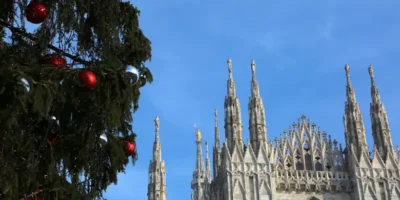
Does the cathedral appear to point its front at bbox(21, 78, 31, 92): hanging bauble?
yes

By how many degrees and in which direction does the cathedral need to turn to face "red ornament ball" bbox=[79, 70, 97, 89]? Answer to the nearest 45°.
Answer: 0° — it already faces it

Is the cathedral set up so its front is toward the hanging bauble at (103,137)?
yes

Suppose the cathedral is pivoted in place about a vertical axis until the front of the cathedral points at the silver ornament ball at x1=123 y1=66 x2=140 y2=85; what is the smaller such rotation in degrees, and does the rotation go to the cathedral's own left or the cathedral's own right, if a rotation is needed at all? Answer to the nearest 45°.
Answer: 0° — it already faces it

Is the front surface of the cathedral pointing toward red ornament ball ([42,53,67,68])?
yes

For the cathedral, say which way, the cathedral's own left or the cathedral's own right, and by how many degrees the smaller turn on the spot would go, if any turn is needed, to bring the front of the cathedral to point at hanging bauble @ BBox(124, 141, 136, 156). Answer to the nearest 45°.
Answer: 0° — it already faces it

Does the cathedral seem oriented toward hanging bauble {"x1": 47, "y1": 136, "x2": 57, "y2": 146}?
yes

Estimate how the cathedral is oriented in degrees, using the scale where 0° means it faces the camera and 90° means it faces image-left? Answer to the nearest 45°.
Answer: approximately 0°

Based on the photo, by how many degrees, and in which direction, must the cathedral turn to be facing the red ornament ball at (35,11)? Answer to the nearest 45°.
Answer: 0° — it already faces it

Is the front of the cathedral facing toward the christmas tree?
yes
